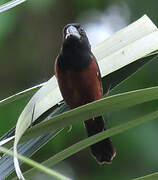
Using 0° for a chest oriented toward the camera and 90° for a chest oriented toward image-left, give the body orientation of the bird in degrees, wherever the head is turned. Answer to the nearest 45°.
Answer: approximately 0°
